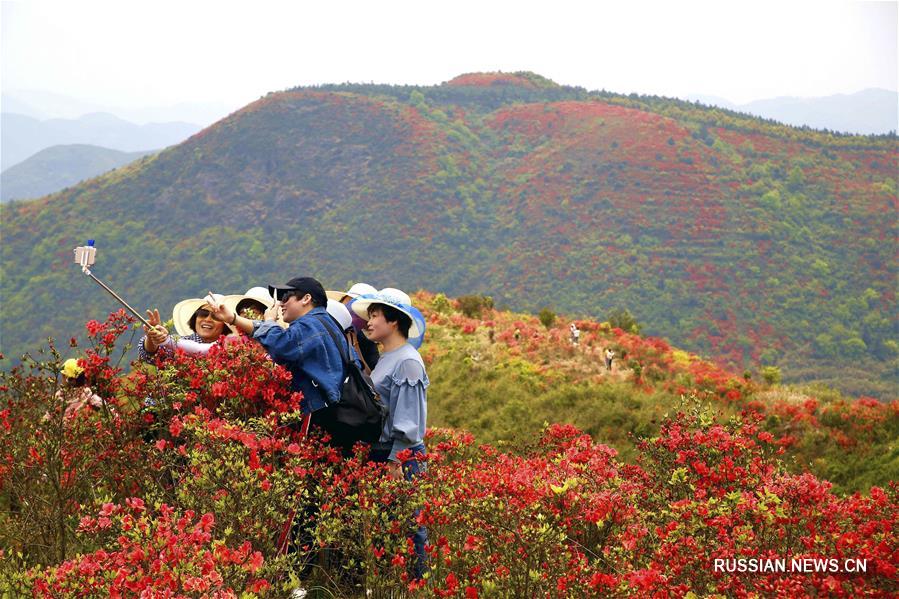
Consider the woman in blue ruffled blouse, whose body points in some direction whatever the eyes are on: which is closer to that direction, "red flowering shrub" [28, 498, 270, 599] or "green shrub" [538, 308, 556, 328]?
the red flowering shrub

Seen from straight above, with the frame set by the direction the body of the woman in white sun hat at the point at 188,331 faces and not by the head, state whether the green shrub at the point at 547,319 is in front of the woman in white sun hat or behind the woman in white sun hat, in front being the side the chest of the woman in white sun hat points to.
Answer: behind

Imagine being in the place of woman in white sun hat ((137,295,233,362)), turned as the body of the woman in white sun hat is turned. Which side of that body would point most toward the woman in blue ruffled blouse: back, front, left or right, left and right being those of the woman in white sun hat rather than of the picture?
left

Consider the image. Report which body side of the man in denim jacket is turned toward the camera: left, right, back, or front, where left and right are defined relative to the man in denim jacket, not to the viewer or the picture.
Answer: left
